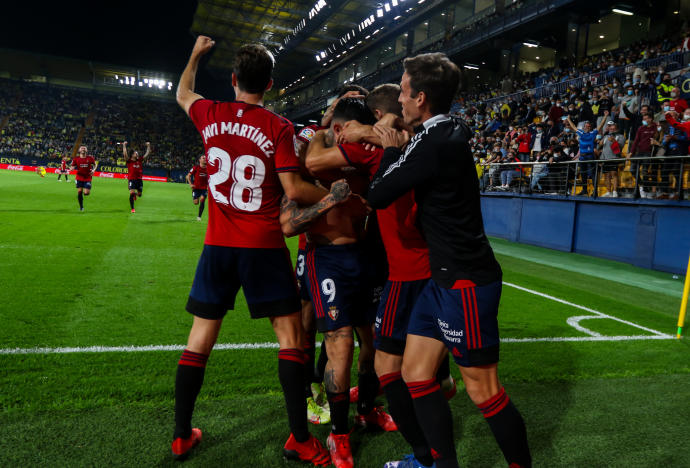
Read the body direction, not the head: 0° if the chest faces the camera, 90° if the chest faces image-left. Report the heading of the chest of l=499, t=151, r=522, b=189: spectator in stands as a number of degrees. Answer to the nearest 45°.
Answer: approximately 45°

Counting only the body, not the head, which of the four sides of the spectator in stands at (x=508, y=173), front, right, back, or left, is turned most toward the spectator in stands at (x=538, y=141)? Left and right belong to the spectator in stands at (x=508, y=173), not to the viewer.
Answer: back

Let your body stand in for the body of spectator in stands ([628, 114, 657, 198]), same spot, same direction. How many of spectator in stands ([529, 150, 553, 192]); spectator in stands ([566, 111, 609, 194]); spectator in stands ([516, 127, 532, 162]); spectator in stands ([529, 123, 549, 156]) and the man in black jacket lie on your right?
4

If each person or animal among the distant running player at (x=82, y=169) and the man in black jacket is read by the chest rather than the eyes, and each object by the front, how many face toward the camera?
1

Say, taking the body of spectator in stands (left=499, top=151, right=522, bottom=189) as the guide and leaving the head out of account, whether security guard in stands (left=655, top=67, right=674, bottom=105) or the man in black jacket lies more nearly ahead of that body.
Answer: the man in black jacket

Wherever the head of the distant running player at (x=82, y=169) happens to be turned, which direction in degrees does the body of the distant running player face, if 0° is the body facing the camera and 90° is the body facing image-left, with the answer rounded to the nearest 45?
approximately 0°

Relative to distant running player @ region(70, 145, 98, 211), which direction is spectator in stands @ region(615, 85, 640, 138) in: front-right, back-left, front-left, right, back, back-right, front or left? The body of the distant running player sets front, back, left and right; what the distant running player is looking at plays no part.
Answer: front-left

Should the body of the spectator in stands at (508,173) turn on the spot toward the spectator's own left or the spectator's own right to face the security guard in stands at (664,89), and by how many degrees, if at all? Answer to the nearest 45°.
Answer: approximately 135° to the spectator's own left

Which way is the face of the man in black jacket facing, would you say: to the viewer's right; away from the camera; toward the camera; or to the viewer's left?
to the viewer's left

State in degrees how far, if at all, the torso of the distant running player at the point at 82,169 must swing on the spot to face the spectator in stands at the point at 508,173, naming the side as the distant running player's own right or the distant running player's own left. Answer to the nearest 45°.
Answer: approximately 45° to the distant running player's own left

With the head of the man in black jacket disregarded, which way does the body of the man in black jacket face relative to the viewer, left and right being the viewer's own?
facing to the left of the viewer

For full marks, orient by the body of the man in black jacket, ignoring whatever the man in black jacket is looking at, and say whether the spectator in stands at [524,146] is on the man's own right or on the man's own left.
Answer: on the man's own right
